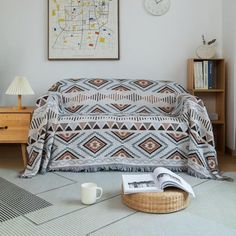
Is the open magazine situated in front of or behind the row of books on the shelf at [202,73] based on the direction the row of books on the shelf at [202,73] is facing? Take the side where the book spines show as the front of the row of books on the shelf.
in front

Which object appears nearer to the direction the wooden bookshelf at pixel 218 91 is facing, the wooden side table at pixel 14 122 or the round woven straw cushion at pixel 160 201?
the round woven straw cushion

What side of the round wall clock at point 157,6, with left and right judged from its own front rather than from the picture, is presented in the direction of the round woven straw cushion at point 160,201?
front
